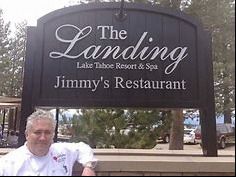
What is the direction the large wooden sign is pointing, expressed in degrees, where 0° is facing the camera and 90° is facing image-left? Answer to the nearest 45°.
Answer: approximately 0°

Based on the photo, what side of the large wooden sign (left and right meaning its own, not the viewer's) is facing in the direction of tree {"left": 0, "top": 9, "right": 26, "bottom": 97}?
back

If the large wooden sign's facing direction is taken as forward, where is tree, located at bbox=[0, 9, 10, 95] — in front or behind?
behind
